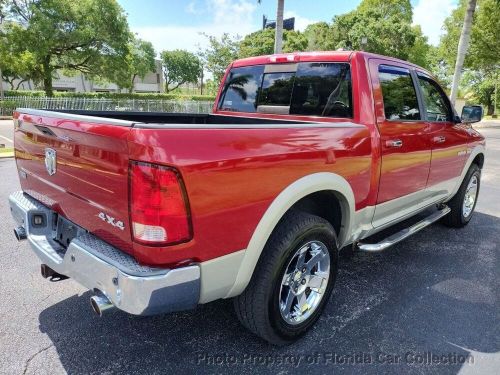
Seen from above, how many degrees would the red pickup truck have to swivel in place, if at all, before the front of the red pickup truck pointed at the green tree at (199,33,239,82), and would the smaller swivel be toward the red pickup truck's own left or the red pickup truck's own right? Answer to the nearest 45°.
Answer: approximately 45° to the red pickup truck's own left

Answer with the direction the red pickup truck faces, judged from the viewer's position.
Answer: facing away from the viewer and to the right of the viewer

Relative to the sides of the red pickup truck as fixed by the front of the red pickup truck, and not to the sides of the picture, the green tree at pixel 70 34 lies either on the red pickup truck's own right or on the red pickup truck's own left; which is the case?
on the red pickup truck's own left

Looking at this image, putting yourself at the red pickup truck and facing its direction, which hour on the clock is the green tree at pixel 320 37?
The green tree is roughly at 11 o'clock from the red pickup truck.

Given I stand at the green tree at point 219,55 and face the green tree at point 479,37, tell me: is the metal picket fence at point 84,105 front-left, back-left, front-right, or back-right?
back-right

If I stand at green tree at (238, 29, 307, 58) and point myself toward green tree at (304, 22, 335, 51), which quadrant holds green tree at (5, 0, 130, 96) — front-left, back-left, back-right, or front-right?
back-right

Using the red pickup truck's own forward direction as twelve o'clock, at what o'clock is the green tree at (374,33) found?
The green tree is roughly at 11 o'clock from the red pickup truck.

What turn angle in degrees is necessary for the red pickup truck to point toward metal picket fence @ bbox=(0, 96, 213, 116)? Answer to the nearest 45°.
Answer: approximately 90° to its left

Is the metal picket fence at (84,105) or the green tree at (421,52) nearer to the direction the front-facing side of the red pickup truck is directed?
the green tree
